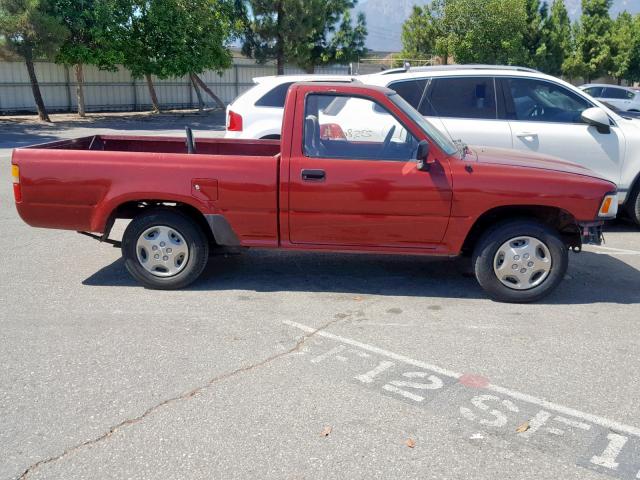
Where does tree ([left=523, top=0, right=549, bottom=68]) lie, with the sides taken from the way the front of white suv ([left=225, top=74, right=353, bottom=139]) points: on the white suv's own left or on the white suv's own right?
on the white suv's own left

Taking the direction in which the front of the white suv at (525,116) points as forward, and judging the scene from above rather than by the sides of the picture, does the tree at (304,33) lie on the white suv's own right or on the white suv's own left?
on the white suv's own left

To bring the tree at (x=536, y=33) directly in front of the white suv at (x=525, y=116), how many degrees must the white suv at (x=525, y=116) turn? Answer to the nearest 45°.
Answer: approximately 90° to its left

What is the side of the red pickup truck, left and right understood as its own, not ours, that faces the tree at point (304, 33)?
left

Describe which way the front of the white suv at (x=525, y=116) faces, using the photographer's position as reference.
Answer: facing to the right of the viewer

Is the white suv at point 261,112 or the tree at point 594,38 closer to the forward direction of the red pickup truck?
the tree

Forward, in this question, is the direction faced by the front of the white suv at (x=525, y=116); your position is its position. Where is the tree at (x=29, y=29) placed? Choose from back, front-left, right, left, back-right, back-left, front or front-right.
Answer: back-left

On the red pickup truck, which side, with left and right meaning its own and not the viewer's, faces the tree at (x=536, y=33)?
left

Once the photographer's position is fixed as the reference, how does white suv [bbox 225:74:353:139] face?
facing to the right of the viewer

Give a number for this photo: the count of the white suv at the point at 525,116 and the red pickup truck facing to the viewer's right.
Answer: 2

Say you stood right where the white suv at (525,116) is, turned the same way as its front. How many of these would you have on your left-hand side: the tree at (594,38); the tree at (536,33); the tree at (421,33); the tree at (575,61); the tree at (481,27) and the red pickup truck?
5

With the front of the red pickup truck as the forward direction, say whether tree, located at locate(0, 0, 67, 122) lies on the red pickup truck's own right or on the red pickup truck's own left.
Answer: on the red pickup truck's own left

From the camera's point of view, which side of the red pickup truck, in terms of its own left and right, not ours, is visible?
right
